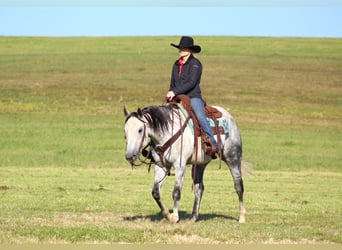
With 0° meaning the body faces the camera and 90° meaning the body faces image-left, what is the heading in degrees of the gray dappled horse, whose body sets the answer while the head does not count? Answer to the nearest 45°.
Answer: approximately 45°

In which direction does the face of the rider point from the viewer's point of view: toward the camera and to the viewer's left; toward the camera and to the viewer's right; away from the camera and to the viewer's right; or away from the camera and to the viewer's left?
toward the camera and to the viewer's left
